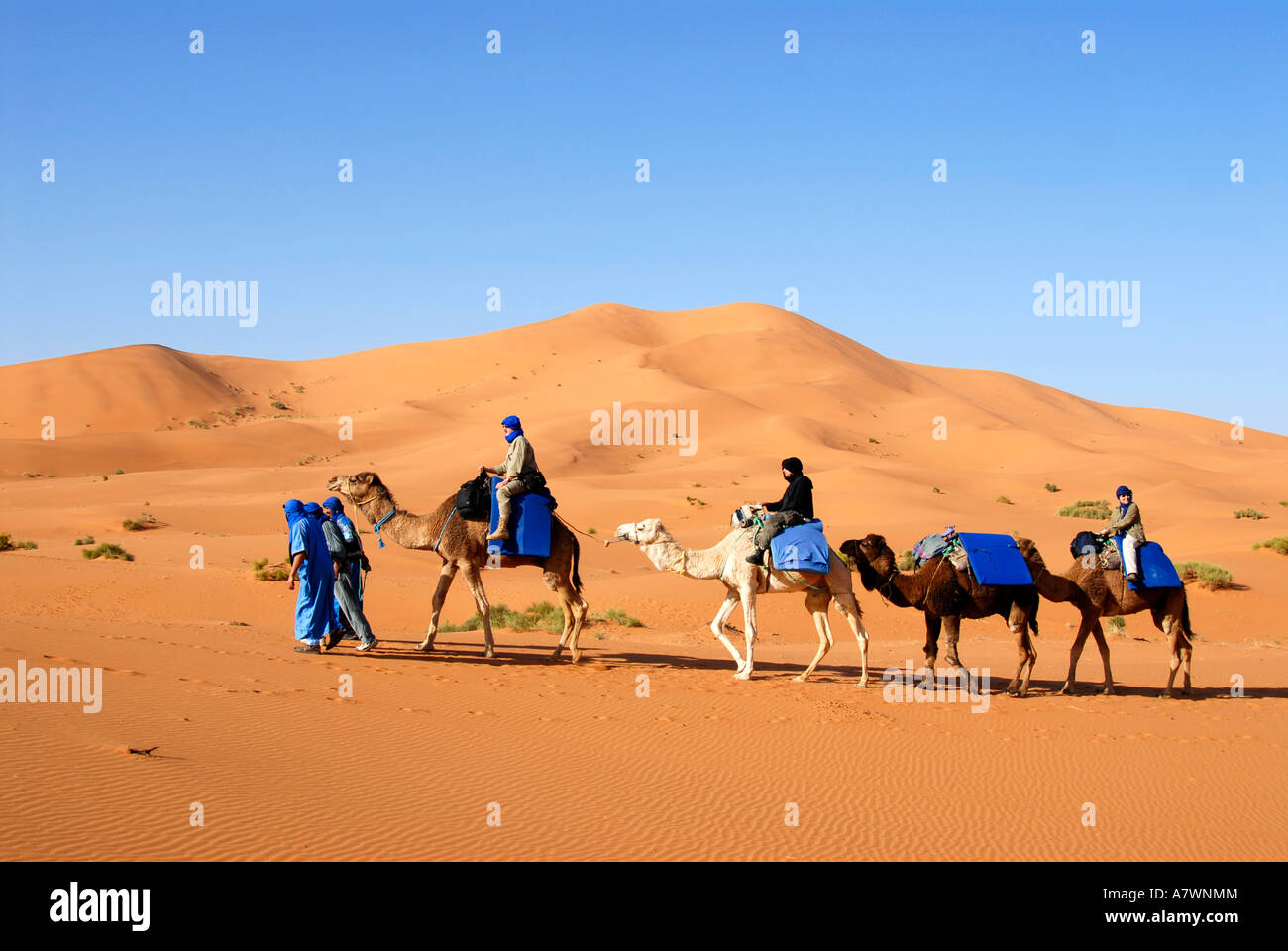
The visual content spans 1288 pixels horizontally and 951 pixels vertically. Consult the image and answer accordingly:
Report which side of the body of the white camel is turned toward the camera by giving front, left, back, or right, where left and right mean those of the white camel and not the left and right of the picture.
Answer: left

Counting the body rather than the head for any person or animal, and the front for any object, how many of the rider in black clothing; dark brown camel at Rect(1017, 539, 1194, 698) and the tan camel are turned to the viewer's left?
3

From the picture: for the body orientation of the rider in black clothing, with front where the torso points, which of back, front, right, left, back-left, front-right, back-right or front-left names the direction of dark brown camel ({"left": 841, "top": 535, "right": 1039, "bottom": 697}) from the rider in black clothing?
back

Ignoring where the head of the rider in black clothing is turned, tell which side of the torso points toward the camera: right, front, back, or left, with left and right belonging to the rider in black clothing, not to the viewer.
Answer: left

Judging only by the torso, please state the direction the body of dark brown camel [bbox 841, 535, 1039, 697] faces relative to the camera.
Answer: to the viewer's left

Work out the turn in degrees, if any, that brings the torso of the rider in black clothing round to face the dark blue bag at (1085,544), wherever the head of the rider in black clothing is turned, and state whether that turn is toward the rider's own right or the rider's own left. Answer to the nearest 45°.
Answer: approximately 180°

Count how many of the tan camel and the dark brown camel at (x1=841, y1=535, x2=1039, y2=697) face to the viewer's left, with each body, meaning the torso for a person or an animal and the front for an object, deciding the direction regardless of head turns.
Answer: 2

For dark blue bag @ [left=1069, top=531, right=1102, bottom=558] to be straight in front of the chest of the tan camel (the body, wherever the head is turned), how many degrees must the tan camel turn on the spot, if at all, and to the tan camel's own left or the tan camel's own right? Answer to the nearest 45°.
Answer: approximately 180°

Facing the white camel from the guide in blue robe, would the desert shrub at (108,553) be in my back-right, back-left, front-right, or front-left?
back-left

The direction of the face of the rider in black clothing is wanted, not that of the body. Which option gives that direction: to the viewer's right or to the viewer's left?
to the viewer's left

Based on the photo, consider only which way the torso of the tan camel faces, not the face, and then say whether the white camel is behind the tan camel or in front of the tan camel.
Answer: behind

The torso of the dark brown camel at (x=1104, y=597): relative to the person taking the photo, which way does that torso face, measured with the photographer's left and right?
facing to the left of the viewer

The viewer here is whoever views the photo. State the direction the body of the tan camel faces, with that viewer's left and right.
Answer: facing to the left of the viewer
